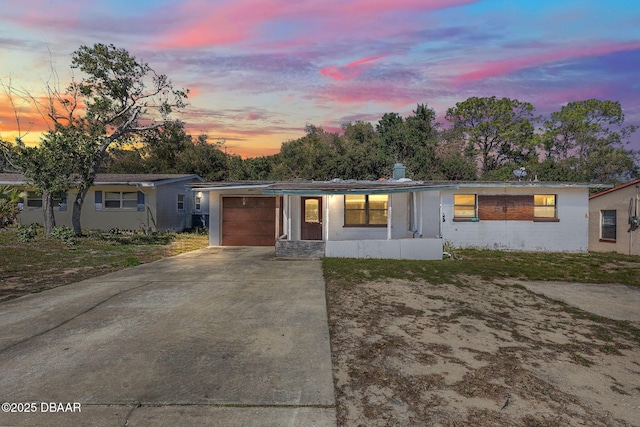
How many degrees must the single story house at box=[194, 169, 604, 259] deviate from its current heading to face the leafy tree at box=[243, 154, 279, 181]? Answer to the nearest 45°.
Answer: approximately 135° to its right

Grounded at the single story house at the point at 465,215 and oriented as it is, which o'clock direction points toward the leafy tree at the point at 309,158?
The leafy tree is roughly at 5 o'clock from the single story house.

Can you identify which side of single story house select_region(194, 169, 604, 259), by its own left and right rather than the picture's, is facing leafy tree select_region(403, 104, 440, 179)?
back

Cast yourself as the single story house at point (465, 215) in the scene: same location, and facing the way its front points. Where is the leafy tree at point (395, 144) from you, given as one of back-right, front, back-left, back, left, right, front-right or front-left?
back

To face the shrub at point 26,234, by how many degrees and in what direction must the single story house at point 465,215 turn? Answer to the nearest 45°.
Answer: approximately 90° to its right

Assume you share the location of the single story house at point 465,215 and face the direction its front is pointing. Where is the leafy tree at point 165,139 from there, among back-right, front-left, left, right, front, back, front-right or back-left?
right

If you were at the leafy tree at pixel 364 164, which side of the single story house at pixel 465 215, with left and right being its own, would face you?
back

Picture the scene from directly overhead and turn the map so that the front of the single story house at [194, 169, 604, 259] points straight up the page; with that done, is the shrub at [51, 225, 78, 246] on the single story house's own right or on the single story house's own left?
on the single story house's own right

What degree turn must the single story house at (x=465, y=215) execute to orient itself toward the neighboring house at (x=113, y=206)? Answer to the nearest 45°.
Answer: approximately 90° to its right

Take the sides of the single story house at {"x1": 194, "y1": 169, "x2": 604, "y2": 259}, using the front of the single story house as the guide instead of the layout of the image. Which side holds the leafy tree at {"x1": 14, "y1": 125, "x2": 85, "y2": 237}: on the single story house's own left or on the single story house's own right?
on the single story house's own right

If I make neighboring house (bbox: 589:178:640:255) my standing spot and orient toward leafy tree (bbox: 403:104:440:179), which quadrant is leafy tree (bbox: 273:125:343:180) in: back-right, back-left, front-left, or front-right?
front-left

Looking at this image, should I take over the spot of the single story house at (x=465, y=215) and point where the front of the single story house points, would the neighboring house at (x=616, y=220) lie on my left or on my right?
on my left

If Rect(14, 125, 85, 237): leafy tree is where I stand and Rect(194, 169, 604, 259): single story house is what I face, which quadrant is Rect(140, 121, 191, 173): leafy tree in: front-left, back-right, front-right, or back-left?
front-left

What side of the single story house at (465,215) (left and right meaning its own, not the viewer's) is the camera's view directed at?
front

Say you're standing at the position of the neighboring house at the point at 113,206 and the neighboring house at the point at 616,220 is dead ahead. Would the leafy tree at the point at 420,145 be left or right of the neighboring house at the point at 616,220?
left
